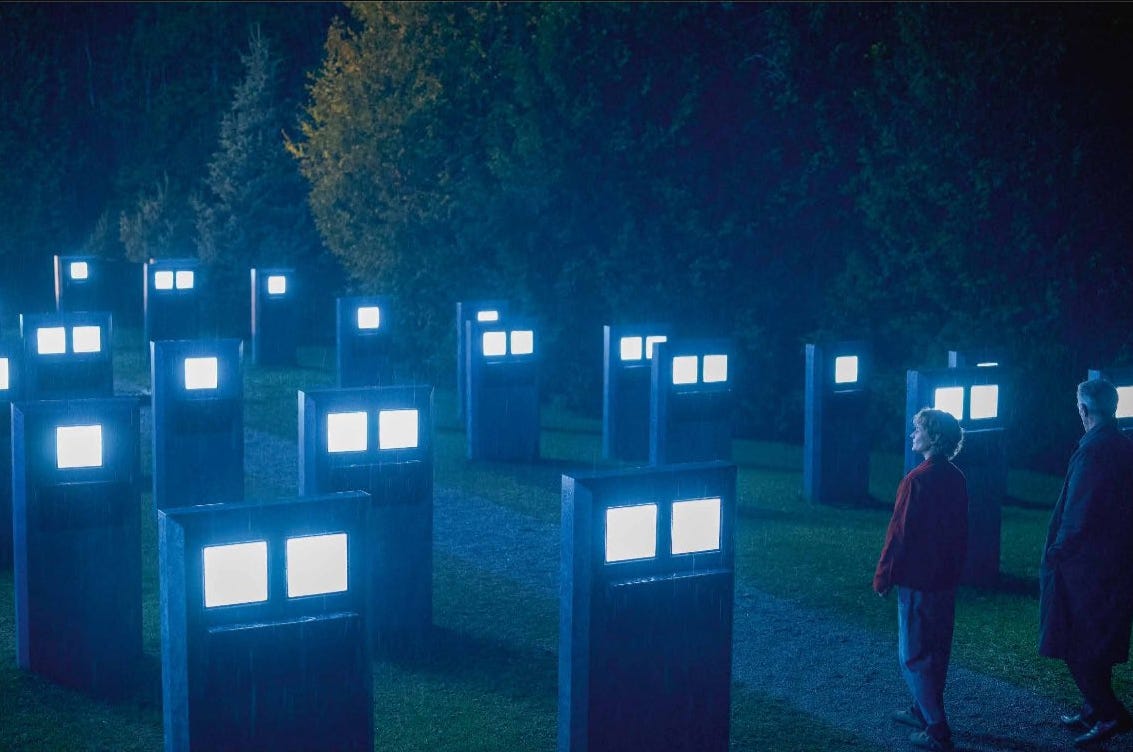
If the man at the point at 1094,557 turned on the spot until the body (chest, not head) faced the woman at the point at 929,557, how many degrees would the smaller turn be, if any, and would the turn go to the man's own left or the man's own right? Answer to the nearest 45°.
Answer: approximately 45° to the man's own left

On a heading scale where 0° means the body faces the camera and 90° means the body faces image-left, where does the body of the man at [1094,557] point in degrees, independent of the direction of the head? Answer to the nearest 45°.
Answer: approximately 90°

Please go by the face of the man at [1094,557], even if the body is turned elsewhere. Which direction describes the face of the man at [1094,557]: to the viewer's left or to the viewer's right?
to the viewer's left

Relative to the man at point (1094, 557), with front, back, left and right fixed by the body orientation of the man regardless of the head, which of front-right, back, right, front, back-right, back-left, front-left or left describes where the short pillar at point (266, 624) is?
front-left

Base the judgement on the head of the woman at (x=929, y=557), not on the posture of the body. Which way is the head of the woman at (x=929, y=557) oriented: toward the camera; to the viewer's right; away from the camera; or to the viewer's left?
to the viewer's left
